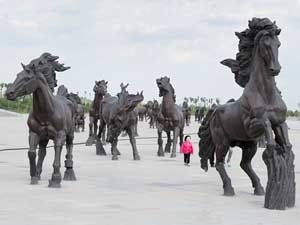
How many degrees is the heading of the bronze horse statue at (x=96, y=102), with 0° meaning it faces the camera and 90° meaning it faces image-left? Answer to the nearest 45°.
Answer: approximately 0°

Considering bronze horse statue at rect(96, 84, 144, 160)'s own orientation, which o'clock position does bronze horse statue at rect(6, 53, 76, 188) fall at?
bronze horse statue at rect(6, 53, 76, 188) is roughly at 2 o'clock from bronze horse statue at rect(96, 84, 144, 160).

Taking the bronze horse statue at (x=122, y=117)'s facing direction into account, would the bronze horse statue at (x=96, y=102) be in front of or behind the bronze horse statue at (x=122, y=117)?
behind

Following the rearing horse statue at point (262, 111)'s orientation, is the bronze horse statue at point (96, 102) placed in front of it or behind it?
behind

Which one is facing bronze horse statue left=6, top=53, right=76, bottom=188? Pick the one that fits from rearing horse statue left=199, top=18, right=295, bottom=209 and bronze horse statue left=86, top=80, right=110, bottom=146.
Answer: bronze horse statue left=86, top=80, right=110, bottom=146

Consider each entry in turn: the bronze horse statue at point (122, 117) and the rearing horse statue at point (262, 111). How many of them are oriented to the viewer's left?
0

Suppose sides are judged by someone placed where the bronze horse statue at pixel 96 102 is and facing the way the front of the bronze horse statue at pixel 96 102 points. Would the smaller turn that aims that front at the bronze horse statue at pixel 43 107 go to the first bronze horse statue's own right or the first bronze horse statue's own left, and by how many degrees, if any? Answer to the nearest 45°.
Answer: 0° — it already faces it

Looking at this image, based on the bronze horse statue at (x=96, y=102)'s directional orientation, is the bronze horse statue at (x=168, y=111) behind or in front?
in front

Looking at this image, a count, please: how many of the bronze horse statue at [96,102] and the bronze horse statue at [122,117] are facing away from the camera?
0
